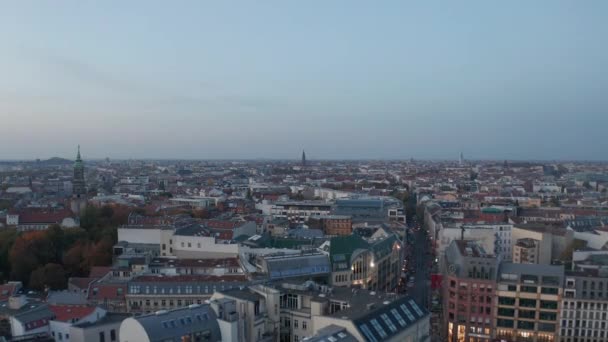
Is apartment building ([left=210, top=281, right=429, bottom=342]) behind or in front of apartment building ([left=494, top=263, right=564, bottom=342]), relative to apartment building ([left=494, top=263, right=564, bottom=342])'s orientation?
in front

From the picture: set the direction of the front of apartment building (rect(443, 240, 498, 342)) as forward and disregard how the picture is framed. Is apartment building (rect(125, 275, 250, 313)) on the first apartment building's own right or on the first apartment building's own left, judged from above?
on the first apartment building's own right

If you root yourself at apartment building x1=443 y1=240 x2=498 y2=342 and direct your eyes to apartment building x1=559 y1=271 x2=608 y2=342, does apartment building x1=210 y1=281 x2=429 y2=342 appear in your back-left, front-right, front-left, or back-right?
back-right

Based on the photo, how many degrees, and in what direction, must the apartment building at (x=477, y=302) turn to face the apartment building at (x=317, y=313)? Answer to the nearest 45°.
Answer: approximately 45° to its right

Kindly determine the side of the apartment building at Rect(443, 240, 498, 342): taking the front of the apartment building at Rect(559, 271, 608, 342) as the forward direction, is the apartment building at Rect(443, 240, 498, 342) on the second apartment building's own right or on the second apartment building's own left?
on the second apartment building's own right
